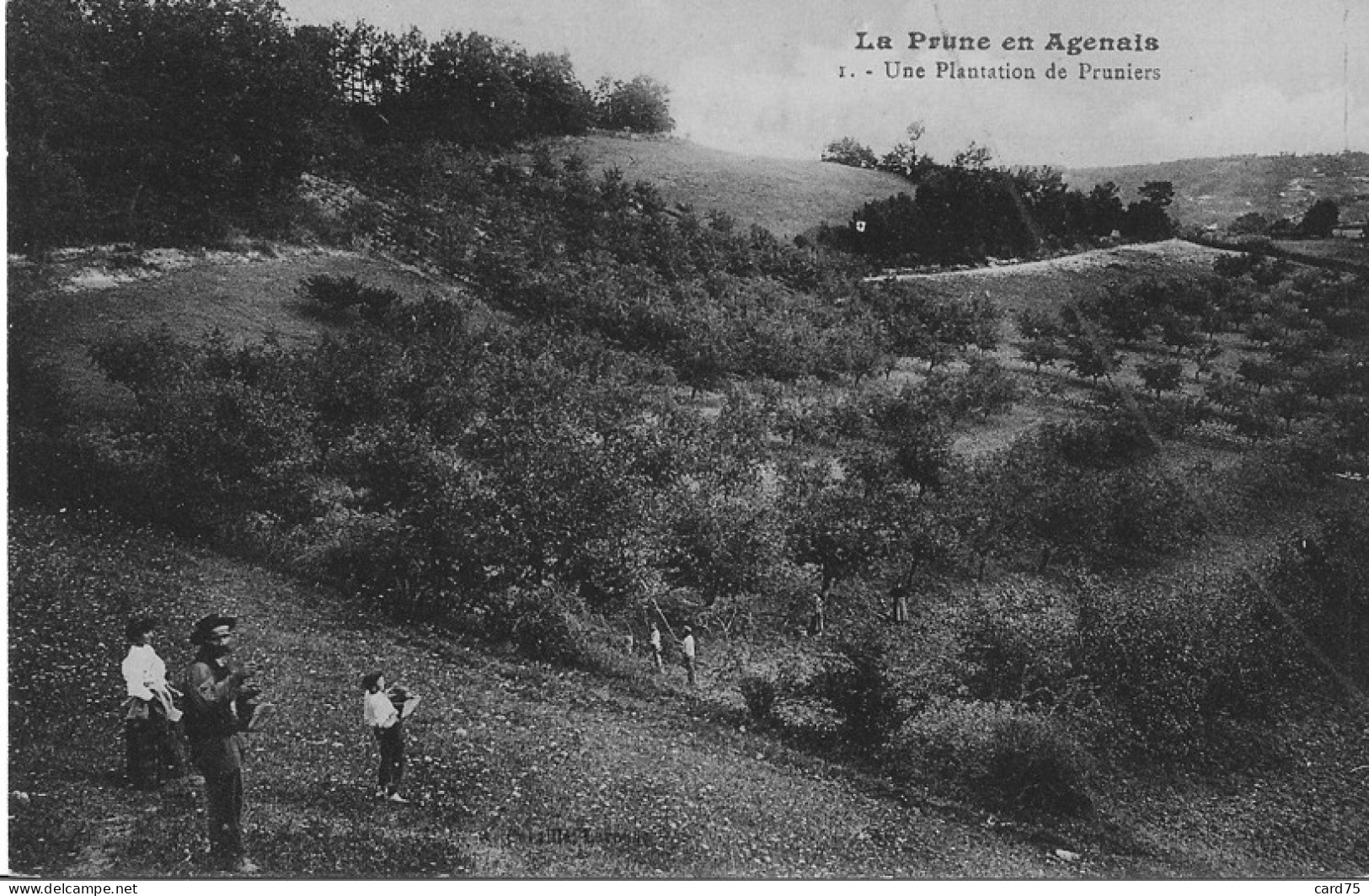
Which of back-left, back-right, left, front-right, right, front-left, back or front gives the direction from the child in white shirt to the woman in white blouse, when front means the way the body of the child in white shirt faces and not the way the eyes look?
back

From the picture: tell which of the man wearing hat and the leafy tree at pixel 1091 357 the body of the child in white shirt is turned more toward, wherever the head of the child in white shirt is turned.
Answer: the leafy tree

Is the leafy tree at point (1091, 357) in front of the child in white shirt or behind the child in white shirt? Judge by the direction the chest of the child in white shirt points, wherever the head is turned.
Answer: in front

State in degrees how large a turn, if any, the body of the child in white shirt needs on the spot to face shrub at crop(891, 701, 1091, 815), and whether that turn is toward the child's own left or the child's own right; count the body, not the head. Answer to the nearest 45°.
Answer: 0° — they already face it

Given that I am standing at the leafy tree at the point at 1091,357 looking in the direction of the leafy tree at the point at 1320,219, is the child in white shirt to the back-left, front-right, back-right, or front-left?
back-right

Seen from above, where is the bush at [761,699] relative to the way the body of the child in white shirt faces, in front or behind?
in front

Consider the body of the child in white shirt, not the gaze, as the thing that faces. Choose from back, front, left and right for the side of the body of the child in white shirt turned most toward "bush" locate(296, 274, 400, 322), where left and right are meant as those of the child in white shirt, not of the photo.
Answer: left

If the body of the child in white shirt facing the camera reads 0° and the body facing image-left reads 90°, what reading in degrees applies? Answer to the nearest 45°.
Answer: approximately 270°

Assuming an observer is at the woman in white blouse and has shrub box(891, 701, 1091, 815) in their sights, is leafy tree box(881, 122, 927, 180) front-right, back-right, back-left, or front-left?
front-left
